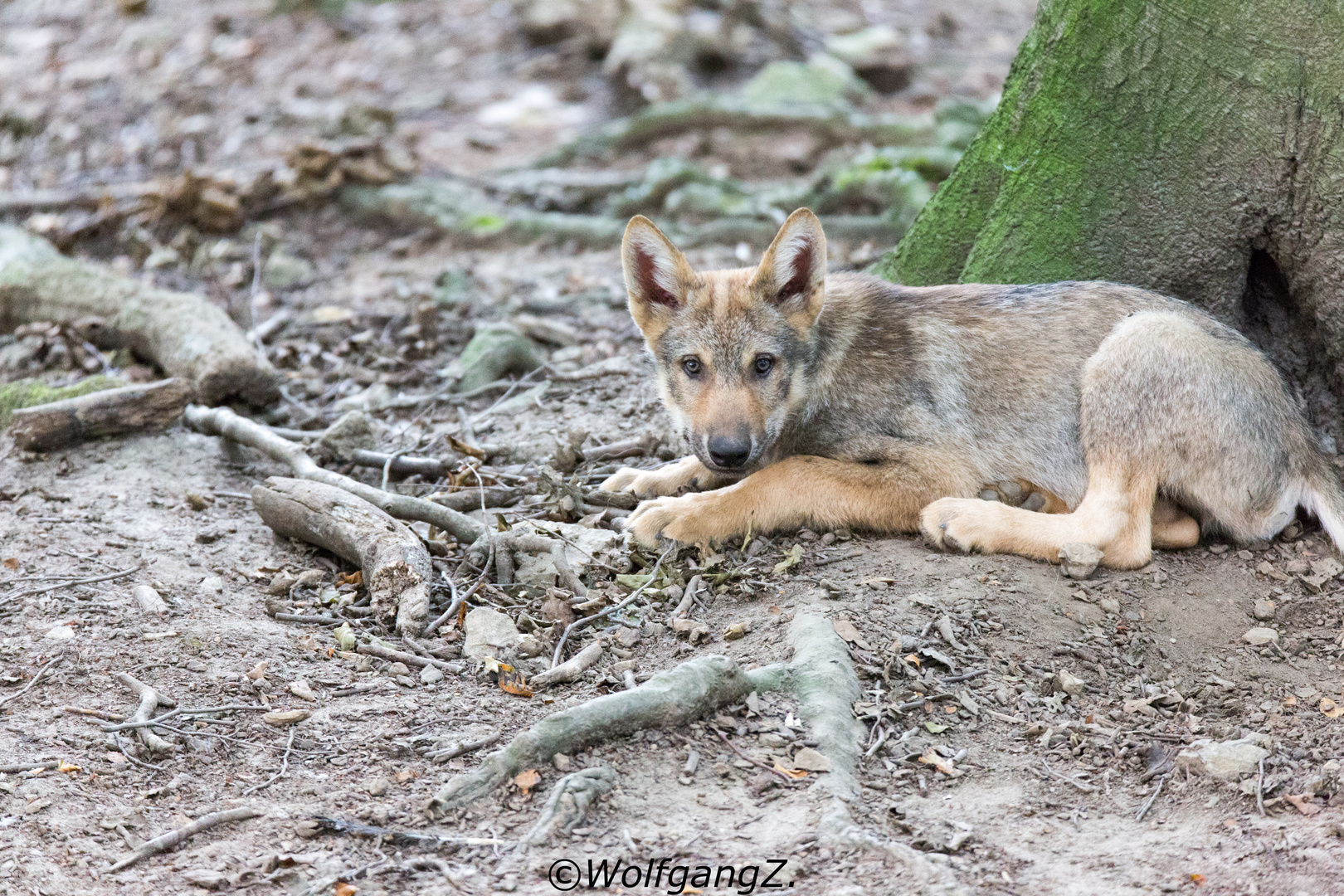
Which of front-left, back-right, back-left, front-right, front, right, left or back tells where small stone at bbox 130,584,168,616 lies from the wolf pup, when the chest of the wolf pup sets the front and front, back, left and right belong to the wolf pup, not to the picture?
front-left

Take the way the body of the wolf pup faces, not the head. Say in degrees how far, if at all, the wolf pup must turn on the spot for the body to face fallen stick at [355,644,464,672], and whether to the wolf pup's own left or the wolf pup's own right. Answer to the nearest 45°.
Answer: approximately 45° to the wolf pup's own left

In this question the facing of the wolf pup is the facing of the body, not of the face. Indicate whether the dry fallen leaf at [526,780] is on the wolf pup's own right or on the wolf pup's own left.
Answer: on the wolf pup's own left

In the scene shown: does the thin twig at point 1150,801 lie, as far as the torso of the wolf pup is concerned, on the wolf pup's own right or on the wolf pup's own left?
on the wolf pup's own left

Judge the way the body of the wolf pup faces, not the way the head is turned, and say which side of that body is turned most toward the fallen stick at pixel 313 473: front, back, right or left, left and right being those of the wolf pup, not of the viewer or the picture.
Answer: front

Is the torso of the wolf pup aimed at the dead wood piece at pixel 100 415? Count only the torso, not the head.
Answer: yes

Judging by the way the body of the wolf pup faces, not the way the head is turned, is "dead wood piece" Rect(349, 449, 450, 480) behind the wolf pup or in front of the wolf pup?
in front

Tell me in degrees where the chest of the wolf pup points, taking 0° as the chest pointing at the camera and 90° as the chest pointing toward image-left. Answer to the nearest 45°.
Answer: approximately 90°

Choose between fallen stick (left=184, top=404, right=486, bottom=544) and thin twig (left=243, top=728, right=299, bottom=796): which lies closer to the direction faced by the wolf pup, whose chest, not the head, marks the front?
the fallen stick

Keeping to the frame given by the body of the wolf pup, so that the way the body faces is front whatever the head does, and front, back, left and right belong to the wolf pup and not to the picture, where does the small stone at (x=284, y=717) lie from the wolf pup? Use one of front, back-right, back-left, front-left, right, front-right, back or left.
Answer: front-left

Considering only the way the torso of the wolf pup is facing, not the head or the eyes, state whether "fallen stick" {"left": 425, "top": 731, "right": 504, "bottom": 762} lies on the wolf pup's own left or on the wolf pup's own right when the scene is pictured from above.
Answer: on the wolf pup's own left

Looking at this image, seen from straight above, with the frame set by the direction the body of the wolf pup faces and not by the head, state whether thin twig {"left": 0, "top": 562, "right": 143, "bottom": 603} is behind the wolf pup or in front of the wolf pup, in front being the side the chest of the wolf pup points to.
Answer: in front

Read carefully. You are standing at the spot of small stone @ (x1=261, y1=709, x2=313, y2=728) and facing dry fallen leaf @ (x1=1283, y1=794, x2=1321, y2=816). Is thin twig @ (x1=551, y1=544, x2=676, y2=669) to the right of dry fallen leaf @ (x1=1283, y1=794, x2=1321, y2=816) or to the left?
left
